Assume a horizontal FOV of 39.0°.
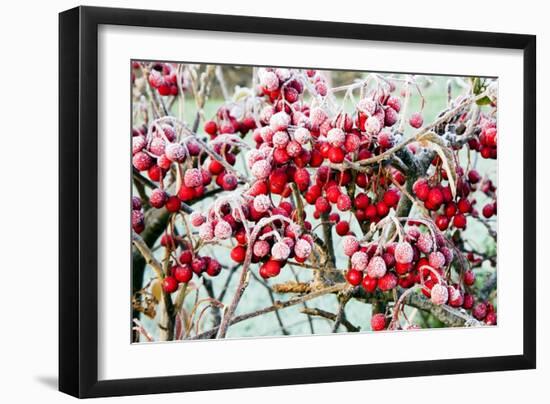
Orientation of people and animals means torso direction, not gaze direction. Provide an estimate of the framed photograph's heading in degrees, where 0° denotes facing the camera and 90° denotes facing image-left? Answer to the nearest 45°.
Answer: approximately 315°
